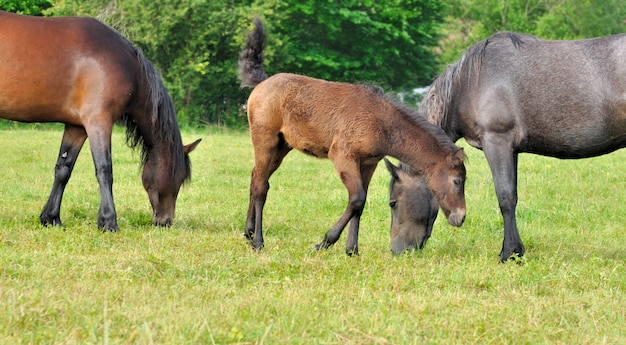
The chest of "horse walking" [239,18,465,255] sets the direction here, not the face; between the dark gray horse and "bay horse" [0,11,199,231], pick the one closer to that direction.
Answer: the dark gray horse

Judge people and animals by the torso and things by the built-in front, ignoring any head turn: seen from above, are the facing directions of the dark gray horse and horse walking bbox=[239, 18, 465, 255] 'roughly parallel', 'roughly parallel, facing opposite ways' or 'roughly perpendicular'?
roughly parallel, facing opposite ways

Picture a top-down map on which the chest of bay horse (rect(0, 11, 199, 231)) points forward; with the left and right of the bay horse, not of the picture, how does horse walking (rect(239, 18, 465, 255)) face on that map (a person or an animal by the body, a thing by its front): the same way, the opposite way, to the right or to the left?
the same way

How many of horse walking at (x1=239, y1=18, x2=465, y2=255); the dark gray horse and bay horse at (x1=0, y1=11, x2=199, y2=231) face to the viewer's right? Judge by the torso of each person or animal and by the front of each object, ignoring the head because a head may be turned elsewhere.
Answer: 2

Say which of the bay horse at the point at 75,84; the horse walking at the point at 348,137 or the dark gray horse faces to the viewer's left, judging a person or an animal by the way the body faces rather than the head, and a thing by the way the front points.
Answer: the dark gray horse

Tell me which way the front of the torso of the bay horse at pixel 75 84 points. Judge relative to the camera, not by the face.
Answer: to the viewer's right

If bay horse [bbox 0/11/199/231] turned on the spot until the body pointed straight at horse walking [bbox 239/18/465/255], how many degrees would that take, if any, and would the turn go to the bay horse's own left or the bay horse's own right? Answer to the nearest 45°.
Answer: approximately 45° to the bay horse's own right

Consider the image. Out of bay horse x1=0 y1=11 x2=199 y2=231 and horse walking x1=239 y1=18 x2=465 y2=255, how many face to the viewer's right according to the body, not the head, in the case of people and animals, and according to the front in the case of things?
2

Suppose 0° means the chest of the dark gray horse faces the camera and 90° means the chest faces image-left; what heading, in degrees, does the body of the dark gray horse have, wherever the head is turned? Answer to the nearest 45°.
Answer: approximately 90°

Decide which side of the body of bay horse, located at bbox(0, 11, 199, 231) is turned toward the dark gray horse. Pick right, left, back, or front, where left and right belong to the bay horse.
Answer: front

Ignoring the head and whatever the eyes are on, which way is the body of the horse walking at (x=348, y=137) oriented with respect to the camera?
to the viewer's right

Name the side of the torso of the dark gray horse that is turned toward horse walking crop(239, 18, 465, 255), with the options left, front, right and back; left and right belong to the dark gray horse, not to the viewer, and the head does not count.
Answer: front

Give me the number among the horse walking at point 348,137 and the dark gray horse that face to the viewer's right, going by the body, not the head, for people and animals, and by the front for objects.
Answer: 1

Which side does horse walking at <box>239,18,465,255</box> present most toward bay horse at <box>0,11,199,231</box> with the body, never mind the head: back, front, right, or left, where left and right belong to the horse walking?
back
